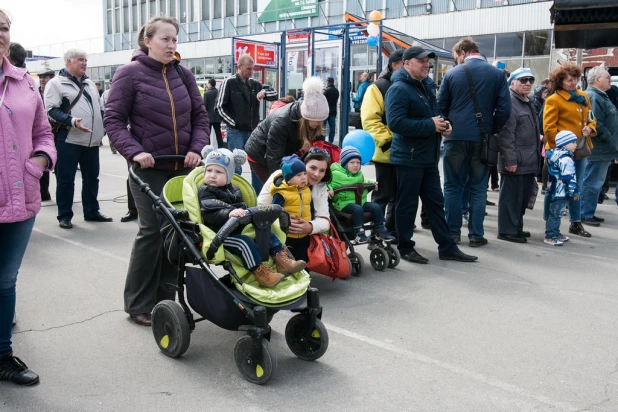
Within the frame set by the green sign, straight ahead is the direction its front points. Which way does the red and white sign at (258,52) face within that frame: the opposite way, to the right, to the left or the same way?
the same way

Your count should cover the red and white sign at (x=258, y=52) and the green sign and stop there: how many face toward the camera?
2

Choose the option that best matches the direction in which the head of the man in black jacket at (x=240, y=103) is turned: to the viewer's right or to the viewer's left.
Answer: to the viewer's right

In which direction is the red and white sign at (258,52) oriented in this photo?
toward the camera

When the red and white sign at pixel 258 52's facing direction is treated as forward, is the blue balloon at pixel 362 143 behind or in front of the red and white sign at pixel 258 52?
in front

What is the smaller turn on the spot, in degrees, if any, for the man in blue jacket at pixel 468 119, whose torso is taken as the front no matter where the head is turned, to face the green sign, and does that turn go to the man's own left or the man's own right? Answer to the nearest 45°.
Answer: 0° — they already face it

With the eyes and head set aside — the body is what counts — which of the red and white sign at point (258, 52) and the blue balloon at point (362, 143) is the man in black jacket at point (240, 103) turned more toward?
the blue balloon

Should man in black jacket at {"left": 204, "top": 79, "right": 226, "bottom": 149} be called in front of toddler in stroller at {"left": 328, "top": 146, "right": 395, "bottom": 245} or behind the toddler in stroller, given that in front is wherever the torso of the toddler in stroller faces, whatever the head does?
behind

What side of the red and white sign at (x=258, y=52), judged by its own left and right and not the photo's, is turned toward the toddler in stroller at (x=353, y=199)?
front

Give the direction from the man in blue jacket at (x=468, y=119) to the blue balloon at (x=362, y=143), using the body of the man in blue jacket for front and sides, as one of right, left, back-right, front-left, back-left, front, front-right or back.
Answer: back-left

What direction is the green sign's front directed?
toward the camera

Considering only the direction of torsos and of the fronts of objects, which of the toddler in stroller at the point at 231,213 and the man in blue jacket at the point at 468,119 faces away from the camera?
the man in blue jacket

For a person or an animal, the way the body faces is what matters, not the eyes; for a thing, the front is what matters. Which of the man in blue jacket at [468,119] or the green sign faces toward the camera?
the green sign
